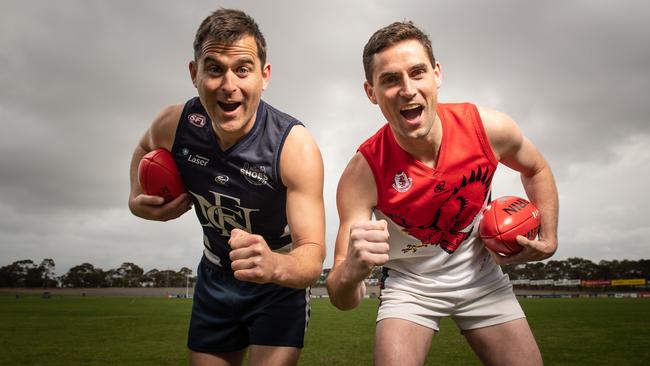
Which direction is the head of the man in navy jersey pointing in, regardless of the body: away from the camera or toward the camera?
toward the camera

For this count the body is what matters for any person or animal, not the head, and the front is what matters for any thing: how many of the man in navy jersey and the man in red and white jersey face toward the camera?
2

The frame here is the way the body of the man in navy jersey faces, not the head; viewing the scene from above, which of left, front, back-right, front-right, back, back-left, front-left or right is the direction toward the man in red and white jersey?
left

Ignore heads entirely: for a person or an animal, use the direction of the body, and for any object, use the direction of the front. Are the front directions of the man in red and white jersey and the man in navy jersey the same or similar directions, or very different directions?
same or similar directions

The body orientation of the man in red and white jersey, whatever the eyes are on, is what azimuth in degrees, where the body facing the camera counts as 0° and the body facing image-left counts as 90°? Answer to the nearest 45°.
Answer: approximately 0°

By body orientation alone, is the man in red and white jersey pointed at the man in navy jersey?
no

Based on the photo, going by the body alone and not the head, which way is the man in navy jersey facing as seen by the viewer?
toward the camera

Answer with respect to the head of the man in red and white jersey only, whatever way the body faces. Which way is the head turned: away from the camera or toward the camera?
toward the camera

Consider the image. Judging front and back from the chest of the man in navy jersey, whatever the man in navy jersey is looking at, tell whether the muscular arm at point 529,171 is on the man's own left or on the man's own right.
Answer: on the man's own left
